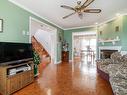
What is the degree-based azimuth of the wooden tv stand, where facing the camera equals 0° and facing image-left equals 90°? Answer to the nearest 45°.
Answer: approximately 315°

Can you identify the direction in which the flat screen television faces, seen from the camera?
facing the viewer and to the right of the viewer
